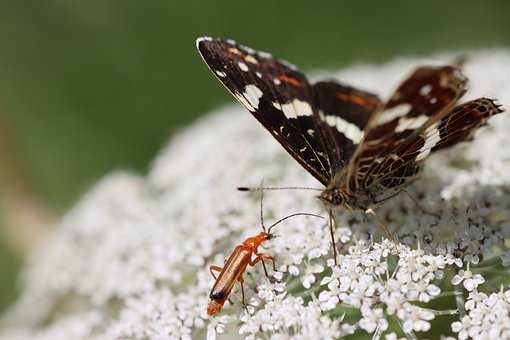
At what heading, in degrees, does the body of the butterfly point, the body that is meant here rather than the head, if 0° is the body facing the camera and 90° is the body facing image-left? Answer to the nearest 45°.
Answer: approximately 45°

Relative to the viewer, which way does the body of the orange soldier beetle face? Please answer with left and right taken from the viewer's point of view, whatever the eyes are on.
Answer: facing away from the viewer and to the right of the viewer

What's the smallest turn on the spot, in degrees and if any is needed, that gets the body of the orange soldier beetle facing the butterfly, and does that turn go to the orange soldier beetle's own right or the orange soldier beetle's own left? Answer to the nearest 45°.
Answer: approximately 45° to the orange soldier beetle's own right

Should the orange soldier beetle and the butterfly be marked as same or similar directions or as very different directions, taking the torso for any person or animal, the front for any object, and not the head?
very different directions
